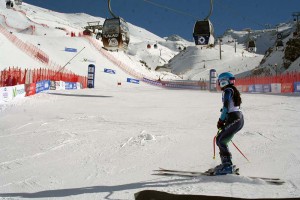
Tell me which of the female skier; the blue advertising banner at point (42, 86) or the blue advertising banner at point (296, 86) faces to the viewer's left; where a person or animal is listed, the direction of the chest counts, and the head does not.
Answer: the female skier

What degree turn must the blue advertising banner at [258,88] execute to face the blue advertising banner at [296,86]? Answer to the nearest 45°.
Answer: approximately 45° to its left

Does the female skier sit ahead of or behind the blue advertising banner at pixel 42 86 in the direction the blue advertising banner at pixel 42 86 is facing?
ahead

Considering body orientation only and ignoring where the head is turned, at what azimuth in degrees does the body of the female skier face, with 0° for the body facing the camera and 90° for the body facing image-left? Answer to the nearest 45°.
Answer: approximately 90°

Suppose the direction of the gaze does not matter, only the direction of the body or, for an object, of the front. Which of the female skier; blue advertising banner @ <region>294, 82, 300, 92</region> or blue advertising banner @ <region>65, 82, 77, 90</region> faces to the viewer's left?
the female skier

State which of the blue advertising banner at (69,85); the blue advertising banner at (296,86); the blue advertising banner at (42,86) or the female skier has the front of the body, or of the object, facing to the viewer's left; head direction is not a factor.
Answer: the female skier

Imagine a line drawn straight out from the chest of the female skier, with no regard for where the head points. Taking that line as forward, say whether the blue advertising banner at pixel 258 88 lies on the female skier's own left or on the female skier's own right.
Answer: on the female skier's own right

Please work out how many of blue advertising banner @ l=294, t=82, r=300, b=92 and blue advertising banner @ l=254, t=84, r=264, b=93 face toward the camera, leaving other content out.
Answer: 2

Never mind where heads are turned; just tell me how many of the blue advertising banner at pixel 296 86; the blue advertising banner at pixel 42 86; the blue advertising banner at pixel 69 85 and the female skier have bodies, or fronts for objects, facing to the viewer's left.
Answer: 1

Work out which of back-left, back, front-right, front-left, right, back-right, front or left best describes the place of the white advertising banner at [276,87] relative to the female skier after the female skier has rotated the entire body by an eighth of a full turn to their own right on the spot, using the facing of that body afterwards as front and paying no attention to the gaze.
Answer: front-right

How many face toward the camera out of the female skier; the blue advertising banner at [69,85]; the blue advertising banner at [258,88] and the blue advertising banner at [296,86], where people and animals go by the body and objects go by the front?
3

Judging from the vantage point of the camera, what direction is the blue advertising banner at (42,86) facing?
facing the viewer and to the right of the viewer

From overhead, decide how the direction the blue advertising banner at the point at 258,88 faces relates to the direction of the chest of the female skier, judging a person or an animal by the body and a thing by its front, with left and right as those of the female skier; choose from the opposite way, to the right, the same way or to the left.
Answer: to the left
